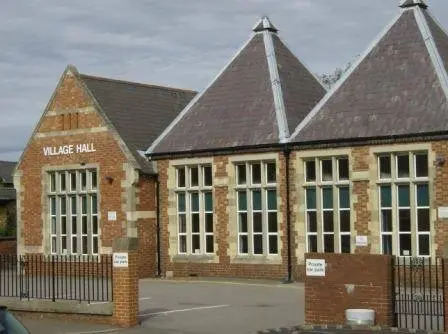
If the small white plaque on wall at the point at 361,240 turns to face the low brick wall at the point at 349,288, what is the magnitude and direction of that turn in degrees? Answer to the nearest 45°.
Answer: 0° — it already faces it

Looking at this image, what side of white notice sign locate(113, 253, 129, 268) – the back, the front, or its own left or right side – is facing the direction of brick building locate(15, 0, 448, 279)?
back

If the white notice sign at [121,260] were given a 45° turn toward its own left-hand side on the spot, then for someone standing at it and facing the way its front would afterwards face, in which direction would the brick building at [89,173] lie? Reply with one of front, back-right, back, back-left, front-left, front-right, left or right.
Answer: back-left

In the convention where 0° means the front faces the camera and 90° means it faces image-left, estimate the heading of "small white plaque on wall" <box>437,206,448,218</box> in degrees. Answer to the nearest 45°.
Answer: approximately 0°

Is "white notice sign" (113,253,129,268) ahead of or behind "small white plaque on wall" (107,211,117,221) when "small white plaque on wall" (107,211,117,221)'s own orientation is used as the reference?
ahead

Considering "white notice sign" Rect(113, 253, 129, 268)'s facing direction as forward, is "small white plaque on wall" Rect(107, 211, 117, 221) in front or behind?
behind

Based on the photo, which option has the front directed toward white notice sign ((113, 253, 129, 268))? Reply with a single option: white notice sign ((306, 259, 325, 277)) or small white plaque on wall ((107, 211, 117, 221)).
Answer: the small white plaque on wall

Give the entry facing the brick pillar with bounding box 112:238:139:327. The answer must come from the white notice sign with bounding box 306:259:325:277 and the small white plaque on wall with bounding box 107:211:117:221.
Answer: the small white plaque on wall

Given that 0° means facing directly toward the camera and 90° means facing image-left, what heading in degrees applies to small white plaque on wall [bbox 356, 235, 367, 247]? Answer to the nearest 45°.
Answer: approximately 0°

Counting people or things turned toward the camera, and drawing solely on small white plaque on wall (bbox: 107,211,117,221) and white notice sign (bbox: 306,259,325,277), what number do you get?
2
